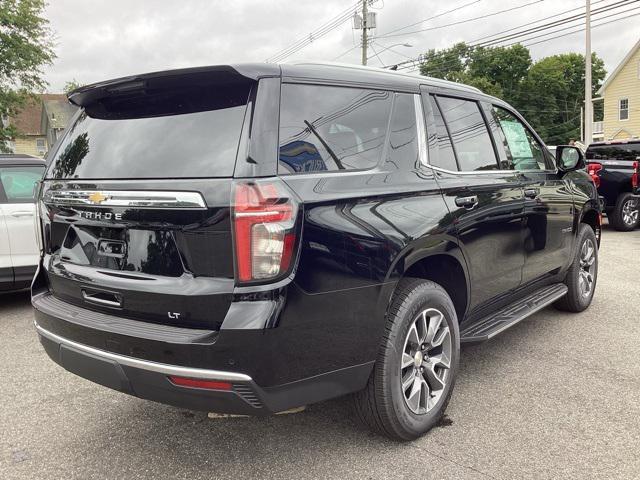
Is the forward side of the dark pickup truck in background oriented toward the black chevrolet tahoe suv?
no

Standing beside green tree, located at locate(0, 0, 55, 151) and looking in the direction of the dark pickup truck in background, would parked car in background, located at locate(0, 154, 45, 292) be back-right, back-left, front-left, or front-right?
front-right

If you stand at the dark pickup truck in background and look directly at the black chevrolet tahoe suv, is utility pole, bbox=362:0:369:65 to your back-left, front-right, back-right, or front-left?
back-right

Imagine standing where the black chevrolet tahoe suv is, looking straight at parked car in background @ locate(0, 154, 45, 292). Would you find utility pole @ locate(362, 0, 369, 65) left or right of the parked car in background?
right

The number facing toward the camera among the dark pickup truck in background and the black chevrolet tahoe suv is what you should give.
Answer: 0

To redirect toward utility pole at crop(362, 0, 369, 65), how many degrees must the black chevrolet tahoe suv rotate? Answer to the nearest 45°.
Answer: approximately 45° to its left

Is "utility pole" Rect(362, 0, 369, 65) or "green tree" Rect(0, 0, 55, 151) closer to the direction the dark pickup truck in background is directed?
the utility pole

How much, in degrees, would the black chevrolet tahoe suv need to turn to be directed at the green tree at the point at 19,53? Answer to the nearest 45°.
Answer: approximately 90° to its left

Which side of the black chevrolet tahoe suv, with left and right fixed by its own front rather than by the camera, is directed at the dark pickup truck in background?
front

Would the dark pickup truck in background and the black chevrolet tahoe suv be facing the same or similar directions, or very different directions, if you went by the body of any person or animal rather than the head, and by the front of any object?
same or similar directions

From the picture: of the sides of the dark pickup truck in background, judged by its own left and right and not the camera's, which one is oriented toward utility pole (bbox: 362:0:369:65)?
left

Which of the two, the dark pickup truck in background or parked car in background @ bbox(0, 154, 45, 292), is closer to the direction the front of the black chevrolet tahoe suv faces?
the dark pickup truck in background

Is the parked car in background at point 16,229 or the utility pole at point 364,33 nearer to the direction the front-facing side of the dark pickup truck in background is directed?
the utility pole

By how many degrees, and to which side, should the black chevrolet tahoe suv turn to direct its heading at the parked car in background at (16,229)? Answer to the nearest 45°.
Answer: approximately 90° to its left

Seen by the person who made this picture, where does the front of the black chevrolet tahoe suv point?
facing away from the viewer and to the right of the viewer

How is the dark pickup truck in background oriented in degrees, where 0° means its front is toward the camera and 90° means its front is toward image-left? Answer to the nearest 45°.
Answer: approximately 225°

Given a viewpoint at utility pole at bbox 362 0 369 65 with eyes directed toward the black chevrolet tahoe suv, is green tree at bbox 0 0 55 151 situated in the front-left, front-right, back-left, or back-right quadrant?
front-right

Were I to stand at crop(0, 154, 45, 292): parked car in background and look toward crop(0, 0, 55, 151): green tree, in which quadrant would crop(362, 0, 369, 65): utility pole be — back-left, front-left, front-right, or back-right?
front-right

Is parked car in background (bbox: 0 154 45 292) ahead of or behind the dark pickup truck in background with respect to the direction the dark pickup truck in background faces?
behind
